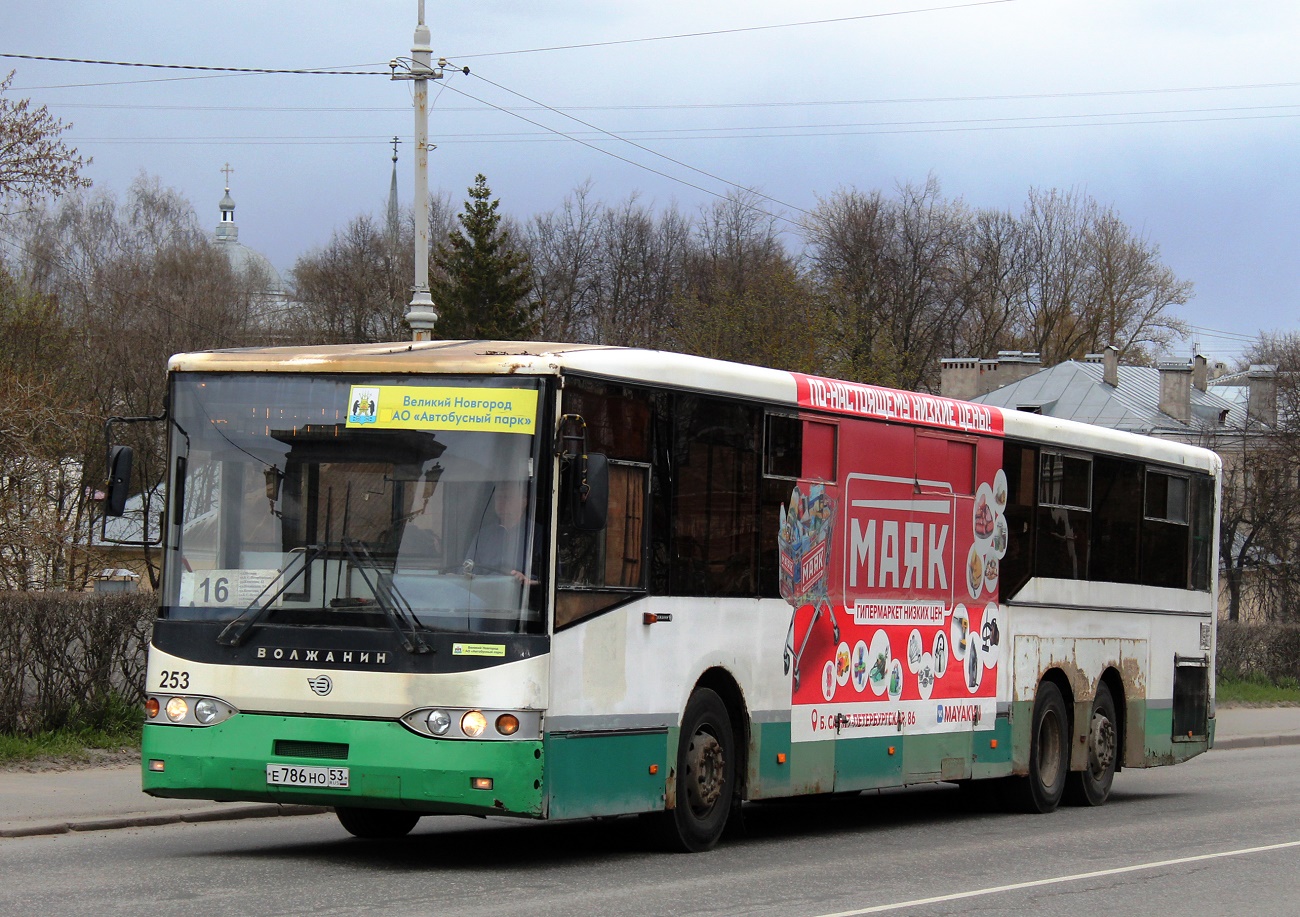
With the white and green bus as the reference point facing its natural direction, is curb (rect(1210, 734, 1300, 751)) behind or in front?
behind

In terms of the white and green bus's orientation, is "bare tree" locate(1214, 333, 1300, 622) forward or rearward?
rearward

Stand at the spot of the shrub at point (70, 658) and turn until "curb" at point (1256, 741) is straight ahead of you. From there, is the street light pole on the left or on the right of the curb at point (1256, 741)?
left

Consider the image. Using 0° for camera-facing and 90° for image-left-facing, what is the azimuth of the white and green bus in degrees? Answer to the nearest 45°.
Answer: approximately 45°

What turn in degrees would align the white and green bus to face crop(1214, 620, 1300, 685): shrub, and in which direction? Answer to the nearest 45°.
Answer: approximately 180°

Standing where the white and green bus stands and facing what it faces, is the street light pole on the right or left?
on its right

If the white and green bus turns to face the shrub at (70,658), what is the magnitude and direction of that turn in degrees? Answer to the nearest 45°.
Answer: approximately 90° to its right
